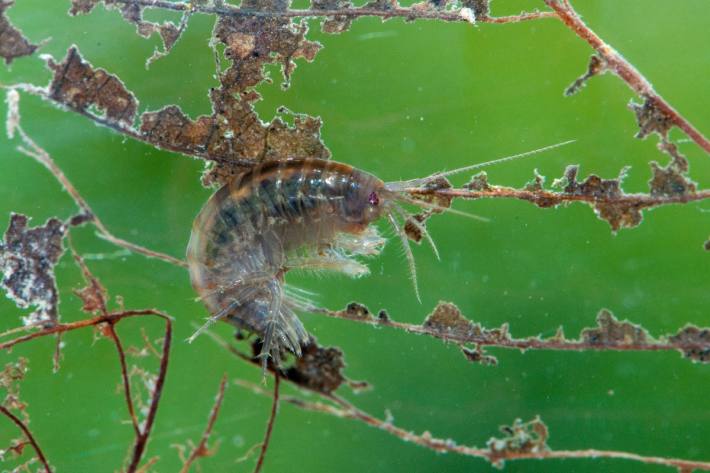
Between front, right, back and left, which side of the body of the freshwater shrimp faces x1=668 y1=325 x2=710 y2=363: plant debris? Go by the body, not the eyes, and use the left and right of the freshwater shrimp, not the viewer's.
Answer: front

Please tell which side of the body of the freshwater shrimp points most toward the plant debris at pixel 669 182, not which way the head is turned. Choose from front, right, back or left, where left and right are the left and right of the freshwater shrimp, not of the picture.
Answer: front

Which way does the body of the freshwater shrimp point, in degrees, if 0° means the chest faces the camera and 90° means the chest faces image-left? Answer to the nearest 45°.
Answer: approximately 270°

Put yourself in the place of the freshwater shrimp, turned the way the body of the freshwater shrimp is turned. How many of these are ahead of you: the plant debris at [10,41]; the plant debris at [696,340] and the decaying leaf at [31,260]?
1

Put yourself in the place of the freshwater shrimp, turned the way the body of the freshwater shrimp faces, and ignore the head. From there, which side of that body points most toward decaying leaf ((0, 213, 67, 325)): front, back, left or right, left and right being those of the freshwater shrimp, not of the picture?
back
